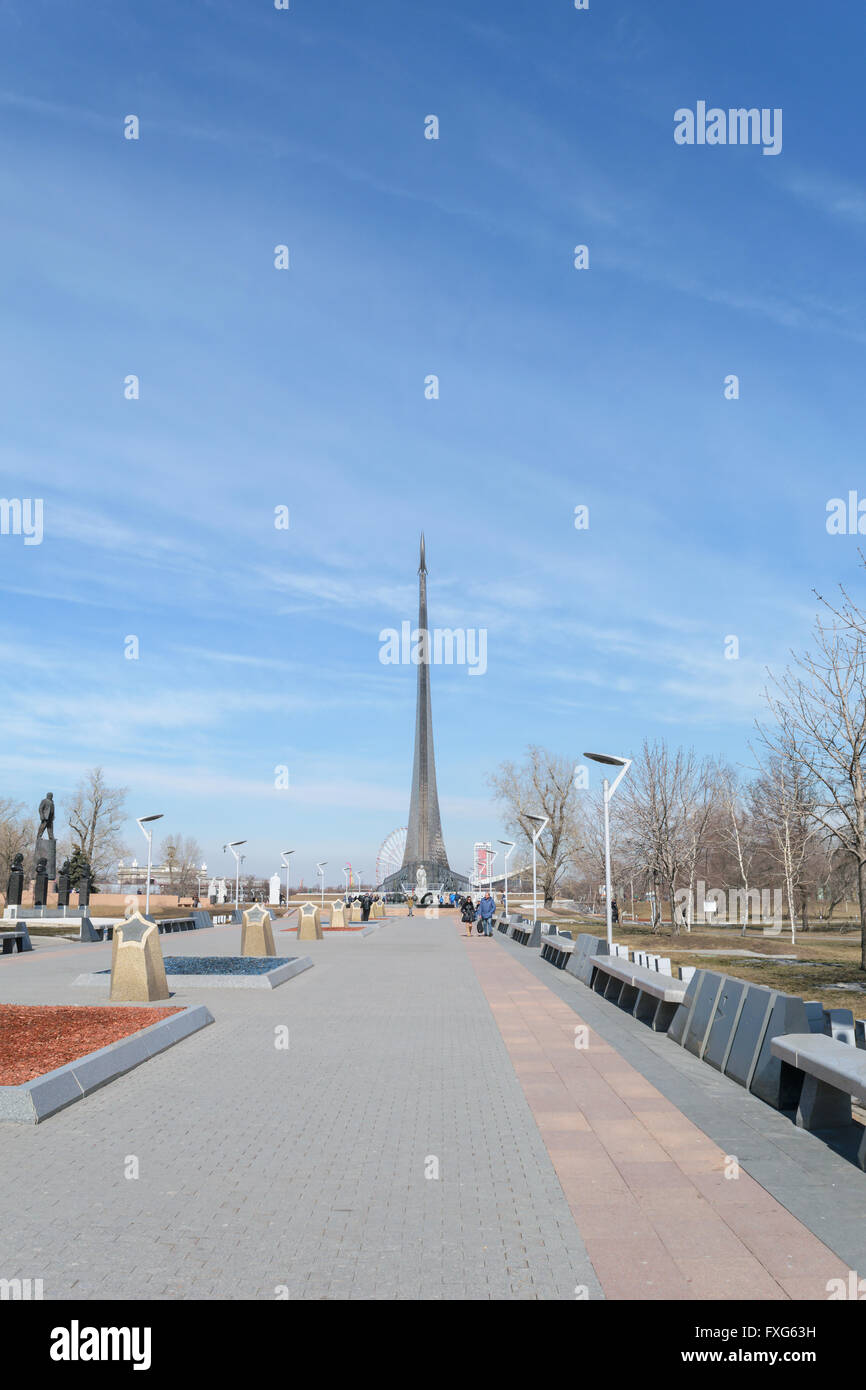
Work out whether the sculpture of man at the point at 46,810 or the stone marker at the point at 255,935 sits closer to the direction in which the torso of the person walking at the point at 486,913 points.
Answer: the stone marker

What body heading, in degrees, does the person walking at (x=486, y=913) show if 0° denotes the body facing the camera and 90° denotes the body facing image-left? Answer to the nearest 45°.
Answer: approximately 0°

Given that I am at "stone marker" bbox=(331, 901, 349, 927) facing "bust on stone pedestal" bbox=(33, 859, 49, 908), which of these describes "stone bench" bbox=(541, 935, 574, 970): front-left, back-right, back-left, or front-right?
back-left

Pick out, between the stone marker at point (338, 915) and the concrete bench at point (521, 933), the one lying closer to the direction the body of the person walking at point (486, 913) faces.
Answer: the concrete bench

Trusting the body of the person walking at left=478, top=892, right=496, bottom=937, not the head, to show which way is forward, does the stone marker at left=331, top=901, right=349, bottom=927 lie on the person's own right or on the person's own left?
on the person's own right

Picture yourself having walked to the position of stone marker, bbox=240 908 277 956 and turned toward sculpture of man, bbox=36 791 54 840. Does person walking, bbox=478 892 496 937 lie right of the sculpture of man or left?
right

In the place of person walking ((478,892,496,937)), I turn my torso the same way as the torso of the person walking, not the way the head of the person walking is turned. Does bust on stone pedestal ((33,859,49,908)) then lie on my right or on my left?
on my right

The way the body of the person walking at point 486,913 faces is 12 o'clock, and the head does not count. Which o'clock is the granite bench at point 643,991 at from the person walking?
The granite bench is roughly at 12 o'clock from the person walking.

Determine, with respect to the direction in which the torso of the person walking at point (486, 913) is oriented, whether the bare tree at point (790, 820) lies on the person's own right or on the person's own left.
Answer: on the person's own left

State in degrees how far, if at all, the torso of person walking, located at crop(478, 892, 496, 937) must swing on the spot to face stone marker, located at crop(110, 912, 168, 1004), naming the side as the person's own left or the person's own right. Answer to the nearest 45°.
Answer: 0° — they already face it
